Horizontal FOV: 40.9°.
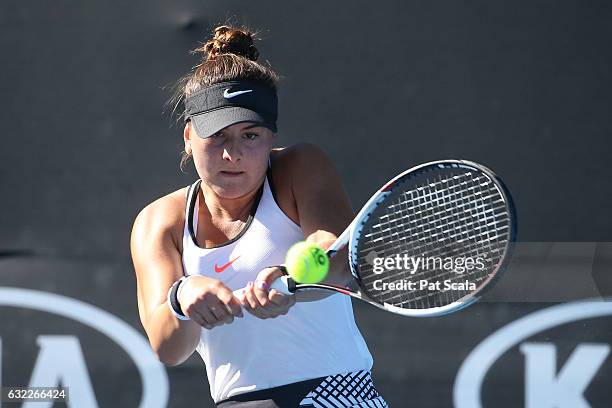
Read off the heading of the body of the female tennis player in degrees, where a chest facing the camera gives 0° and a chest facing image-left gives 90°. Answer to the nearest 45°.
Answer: approximately 0°
